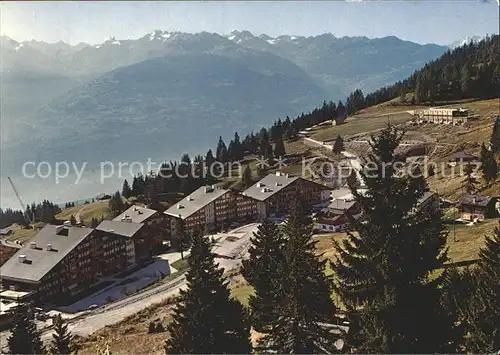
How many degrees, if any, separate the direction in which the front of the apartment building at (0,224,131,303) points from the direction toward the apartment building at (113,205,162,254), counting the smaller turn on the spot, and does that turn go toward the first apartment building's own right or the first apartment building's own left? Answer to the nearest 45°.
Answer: approximately 90° to the first apartment building's own left

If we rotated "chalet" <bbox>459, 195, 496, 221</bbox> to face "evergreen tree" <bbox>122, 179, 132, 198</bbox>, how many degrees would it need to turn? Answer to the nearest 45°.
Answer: approximately 90° to its right

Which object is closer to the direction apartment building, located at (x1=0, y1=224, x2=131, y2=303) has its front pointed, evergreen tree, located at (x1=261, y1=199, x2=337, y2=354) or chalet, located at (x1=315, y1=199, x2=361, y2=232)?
the evergreen tree

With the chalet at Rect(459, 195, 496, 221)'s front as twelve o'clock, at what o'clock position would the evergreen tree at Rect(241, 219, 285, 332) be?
The evergreen tree is roughly at 11 o'clock from the chalet.

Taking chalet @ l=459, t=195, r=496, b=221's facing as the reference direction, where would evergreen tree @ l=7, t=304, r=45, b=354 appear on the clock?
The evergreen tree is roughly at 11 o'clock from the chalet.

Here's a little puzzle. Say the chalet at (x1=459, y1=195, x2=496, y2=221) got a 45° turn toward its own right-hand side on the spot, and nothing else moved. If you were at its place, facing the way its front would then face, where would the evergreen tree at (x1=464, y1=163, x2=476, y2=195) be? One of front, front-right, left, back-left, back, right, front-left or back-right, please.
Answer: right

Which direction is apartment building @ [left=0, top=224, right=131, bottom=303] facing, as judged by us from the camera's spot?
facing the viewer and to the right of the viewer

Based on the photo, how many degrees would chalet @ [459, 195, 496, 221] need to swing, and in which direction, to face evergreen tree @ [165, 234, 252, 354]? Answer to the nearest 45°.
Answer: approximately 45° to its left

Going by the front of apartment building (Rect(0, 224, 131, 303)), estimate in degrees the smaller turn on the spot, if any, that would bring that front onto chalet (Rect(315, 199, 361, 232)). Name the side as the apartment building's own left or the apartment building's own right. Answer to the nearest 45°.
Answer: approximately 90° to the apartment building's own left

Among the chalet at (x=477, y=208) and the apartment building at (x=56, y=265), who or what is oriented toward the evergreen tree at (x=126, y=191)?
the chalet

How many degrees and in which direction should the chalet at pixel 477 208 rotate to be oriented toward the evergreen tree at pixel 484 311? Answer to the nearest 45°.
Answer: approximately 45° to its left

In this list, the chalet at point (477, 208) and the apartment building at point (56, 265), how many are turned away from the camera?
0

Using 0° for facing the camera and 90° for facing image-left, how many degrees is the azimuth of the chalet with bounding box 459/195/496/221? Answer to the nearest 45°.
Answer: approximately 45°
